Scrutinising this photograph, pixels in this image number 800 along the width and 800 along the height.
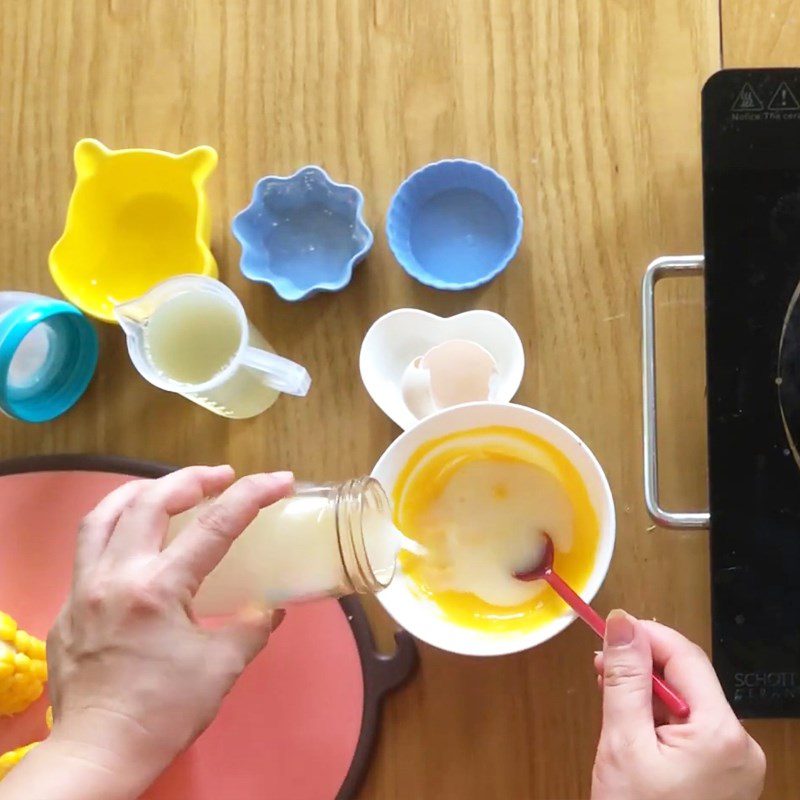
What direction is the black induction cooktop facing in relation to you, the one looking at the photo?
facing the viewer
